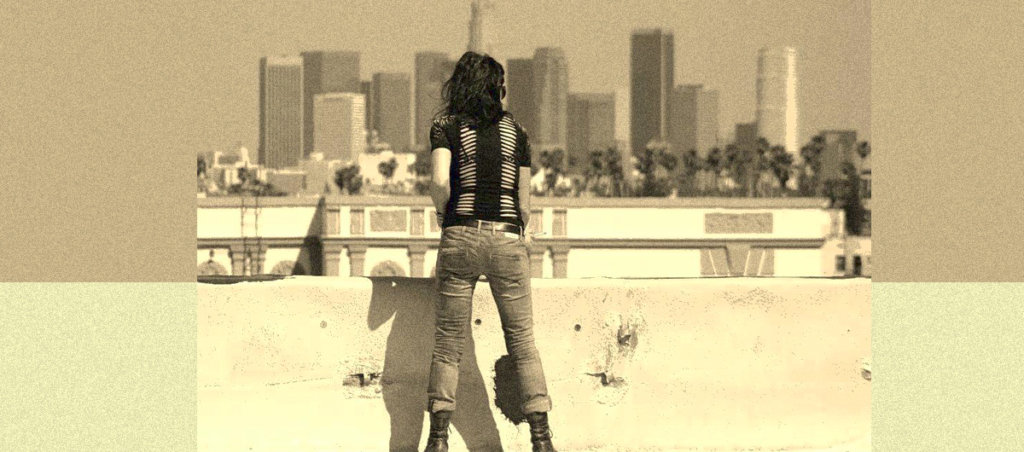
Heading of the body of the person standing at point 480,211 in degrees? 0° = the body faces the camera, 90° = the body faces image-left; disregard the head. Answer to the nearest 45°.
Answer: approximately 180°
